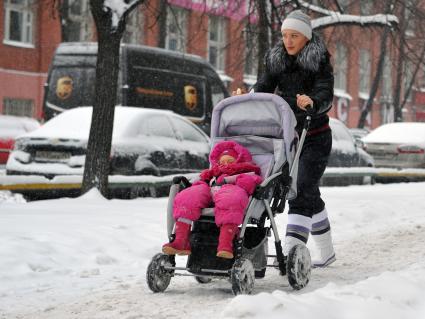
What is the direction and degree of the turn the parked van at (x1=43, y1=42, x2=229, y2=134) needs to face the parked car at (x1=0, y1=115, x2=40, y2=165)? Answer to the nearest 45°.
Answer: approximately 90° to its left

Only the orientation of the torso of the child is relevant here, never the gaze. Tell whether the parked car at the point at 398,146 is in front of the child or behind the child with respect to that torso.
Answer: behind

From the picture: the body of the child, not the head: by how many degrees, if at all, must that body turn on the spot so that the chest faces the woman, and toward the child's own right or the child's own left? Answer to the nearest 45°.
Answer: approximately 180°

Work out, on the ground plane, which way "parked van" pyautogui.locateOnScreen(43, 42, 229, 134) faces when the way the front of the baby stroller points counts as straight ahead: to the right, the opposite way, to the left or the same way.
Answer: the opposite way

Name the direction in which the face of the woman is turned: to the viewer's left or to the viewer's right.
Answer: to the viewer's left

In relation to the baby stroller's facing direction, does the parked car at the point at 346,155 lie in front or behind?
behind

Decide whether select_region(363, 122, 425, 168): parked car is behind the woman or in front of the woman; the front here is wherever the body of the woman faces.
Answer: behind

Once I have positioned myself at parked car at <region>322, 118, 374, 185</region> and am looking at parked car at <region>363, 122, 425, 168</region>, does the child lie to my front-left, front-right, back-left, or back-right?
back-right

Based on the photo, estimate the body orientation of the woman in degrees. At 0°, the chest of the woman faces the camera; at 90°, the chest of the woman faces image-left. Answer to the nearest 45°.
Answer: approximately 45°

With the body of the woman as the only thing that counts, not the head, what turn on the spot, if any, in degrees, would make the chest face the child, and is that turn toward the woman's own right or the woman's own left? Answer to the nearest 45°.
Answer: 0° — they already face them
